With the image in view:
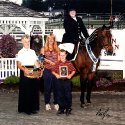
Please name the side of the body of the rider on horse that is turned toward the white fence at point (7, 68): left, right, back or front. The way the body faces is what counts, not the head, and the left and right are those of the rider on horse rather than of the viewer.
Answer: back

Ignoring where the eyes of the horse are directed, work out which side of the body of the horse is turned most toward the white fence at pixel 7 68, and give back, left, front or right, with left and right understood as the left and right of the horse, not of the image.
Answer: back

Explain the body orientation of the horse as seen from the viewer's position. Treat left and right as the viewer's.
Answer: facing the viewer and to the right of the viewer
